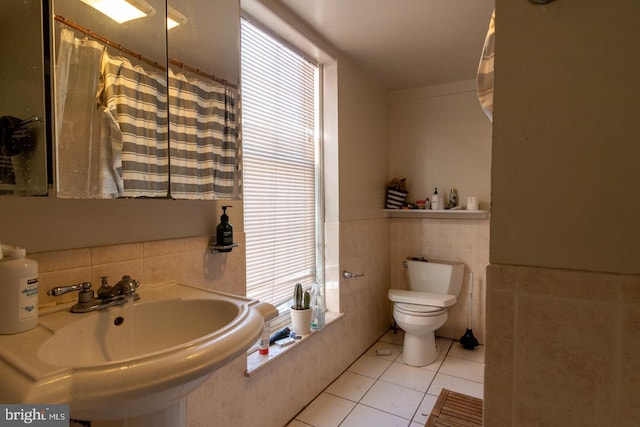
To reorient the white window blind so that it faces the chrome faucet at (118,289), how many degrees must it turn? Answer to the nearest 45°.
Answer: approximately 90° to its right

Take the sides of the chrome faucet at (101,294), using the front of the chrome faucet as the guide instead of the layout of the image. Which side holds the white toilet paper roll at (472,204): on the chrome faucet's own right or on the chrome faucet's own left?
on the chrome faucet's own left

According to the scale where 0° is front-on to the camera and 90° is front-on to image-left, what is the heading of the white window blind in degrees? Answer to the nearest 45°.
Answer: approximately 315°

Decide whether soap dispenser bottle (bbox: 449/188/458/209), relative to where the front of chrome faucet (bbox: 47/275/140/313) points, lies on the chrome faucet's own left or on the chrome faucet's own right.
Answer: on the chrome faucet's own left

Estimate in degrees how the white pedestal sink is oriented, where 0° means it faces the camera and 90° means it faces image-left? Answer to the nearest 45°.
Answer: approximately 315°

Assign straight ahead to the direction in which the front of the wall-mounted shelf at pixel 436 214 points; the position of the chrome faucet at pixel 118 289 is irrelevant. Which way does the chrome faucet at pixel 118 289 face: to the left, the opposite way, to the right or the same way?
to the left

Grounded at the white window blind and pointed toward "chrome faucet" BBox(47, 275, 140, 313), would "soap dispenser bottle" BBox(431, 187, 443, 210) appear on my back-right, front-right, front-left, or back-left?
back-left

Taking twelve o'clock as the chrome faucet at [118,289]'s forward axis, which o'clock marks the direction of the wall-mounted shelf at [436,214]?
The wall-mounted shelf is roughly at 10 o'clock from the chrome faucet.
